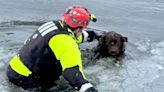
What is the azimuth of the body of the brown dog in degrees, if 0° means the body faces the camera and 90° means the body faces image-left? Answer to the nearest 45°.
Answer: approximately 315°
